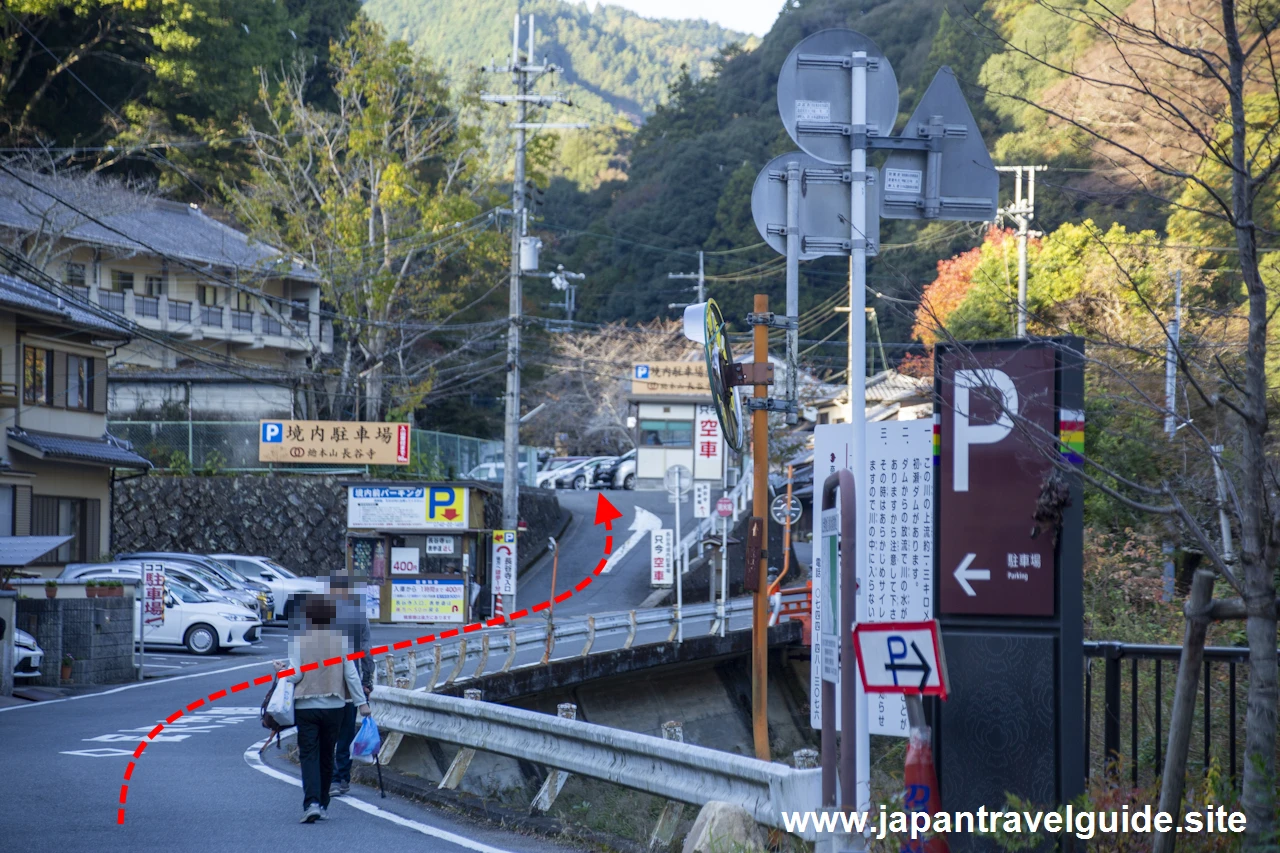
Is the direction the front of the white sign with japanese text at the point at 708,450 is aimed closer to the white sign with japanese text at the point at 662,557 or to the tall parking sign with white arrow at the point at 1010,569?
the tall parking sign with white arrow

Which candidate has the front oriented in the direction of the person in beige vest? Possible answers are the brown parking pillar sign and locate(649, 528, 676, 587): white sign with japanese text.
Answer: the white sign with japanese text

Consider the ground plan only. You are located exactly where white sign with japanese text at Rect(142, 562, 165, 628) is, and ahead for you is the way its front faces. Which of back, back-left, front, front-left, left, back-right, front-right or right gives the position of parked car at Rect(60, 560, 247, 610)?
back

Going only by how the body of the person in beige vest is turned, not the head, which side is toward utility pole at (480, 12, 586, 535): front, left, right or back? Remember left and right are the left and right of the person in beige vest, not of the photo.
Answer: front

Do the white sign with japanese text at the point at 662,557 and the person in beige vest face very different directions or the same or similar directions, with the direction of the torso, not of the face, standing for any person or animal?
very different directions

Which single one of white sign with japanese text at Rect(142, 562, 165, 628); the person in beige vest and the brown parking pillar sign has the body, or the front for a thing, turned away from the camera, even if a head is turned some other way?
the person in beige vest

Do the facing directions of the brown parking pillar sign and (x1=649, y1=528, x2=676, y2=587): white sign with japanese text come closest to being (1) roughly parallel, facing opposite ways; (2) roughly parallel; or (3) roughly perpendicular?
roughly parallel

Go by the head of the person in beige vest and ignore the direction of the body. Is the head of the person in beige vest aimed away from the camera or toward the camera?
away from the camera

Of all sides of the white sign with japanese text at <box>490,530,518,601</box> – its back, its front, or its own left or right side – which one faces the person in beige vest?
front

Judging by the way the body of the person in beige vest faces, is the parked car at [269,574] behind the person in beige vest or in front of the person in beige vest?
in front

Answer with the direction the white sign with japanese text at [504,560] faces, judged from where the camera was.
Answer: facing the viewer

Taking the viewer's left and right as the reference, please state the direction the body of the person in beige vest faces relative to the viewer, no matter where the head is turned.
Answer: facing away from the viewer

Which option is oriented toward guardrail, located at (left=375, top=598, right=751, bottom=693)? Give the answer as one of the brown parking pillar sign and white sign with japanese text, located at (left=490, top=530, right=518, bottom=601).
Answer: the white sign with japanese text

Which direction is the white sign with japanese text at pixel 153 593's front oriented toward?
toward the camera

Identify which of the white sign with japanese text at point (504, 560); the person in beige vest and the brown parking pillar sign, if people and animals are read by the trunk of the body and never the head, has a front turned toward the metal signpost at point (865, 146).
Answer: the white sign with japanese text

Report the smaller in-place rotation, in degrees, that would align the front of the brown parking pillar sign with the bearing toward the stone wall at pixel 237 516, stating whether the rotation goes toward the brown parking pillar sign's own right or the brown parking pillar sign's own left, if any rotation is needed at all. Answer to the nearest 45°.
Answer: approximately 135° to the brown parking pillar sign's own right

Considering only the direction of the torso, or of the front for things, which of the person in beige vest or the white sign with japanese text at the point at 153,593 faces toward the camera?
the white sign with japanese text

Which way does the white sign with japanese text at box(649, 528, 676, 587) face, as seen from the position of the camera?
facing the viewer
